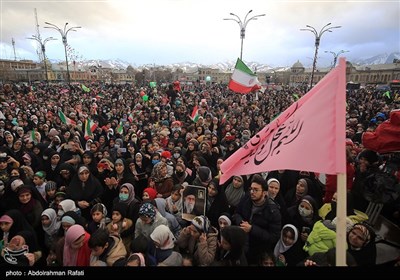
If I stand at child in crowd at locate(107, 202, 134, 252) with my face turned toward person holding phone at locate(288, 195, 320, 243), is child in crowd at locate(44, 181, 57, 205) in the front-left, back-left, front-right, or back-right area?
back-left

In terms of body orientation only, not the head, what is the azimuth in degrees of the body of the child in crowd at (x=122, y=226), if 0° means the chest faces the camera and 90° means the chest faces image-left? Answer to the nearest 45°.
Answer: approximately 45°

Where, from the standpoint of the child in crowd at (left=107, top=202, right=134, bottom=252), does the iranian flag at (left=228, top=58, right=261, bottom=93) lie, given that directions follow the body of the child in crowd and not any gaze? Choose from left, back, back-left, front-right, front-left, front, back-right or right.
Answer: back

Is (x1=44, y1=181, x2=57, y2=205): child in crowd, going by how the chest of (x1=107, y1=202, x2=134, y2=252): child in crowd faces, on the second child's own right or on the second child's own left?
on the second child's own right

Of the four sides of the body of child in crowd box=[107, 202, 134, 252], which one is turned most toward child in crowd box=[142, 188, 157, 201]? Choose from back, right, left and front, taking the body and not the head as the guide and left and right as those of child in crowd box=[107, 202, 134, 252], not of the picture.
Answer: back

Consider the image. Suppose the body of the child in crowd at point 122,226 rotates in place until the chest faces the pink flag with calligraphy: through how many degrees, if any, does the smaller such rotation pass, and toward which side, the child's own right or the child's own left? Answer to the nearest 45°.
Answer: approximately 90° to the child's own left

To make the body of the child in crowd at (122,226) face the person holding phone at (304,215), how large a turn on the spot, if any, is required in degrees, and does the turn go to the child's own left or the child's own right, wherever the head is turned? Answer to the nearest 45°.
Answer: approximately 135° to the child's own left
